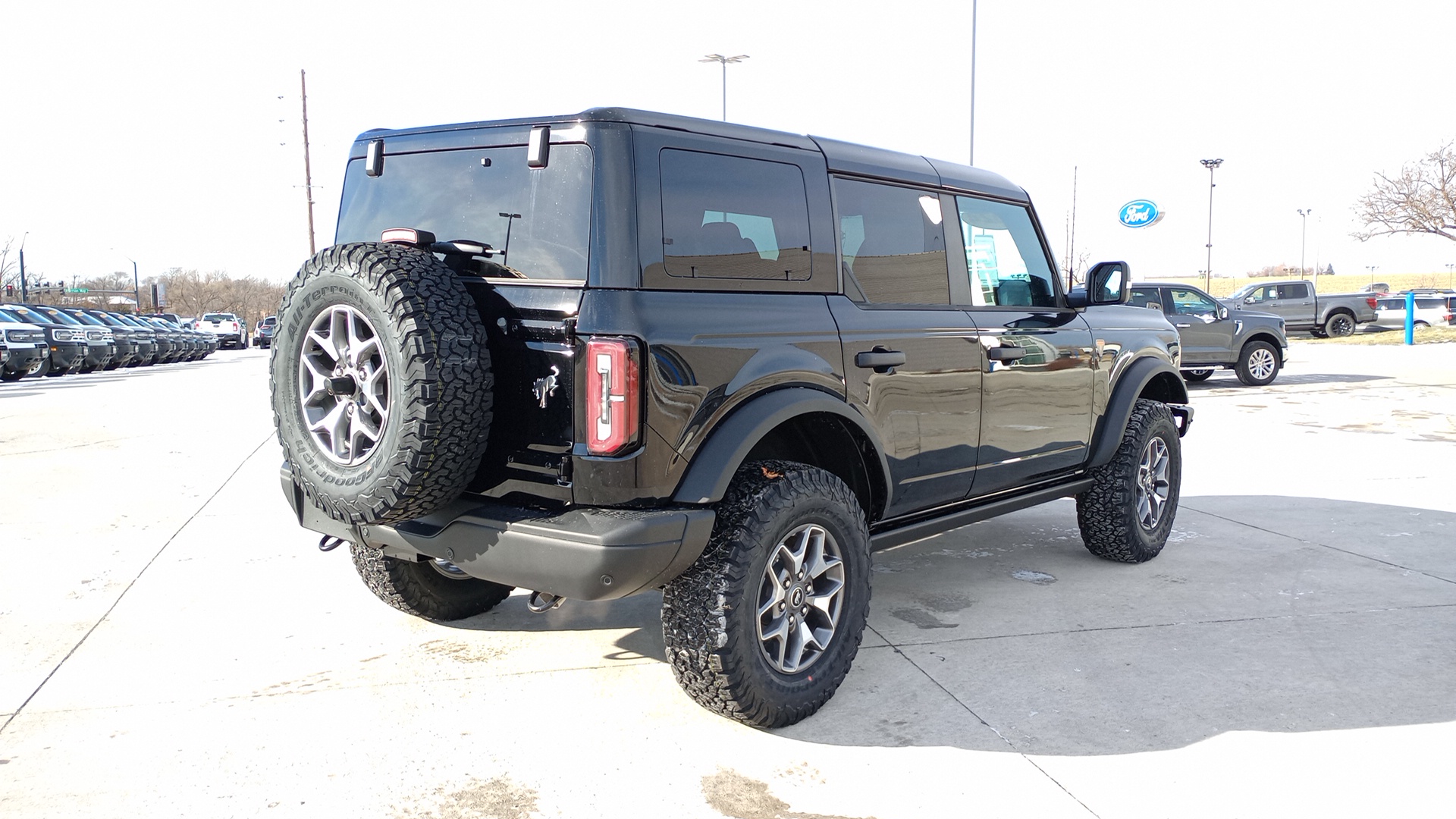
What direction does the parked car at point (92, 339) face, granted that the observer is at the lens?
facing the viewer and to the right of the viewer

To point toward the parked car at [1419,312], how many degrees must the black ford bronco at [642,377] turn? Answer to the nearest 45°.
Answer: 0° — it already faces it

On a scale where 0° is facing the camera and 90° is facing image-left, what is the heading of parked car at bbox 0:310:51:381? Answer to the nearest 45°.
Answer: approximately 315°

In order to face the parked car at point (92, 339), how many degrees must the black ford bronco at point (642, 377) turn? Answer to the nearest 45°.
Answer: approximately 90° to its left

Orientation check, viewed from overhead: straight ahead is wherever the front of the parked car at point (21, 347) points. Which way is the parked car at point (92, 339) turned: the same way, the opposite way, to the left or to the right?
the same way

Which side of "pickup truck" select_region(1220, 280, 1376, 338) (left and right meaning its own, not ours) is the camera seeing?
left

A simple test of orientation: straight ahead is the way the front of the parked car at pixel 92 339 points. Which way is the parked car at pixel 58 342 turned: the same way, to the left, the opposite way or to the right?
the same way

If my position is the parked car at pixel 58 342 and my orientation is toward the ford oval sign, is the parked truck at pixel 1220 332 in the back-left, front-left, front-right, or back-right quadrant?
front-right
